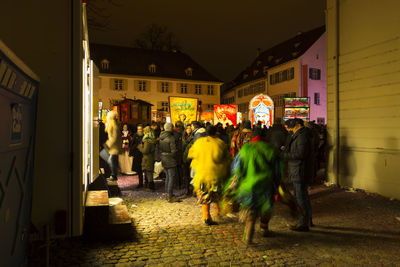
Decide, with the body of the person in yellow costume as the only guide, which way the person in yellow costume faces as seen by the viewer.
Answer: away from the camera

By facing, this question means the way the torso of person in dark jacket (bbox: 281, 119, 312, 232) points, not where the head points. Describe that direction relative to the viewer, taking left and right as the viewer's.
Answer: facing to the left of the viewer

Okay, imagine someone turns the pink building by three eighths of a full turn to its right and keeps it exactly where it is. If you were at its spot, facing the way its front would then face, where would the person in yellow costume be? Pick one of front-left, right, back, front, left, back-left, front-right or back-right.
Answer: back-left

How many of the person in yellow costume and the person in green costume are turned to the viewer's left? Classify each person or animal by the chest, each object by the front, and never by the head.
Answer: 0

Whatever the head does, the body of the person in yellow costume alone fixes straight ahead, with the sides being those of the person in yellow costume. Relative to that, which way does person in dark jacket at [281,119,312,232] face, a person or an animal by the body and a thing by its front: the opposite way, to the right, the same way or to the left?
to the left

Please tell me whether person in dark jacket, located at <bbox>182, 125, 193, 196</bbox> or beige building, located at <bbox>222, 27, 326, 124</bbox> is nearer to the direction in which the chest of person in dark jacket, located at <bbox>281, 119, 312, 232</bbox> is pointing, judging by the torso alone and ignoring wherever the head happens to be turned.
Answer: the person in dark jacket

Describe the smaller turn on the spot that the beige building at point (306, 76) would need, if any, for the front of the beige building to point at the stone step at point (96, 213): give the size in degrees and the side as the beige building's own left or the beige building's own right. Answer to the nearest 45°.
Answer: approximately 45° to the beige building's own left

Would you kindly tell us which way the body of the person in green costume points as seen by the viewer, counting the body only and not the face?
away from the camera

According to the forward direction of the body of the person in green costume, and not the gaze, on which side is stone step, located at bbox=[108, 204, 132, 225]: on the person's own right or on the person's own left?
on the person's own left

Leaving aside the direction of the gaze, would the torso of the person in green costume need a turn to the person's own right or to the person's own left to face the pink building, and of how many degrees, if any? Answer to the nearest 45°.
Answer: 0° — they already face it

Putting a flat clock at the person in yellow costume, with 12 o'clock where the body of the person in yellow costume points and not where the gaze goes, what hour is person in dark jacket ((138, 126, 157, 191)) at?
The person in dark jacket is roughly at 11 o'clock from the person in yellow costume.

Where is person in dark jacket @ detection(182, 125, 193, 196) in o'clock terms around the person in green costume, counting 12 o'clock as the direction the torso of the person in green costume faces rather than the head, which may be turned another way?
The person in dark jacket is roughly at 11 o'clock from the person in green costume.
